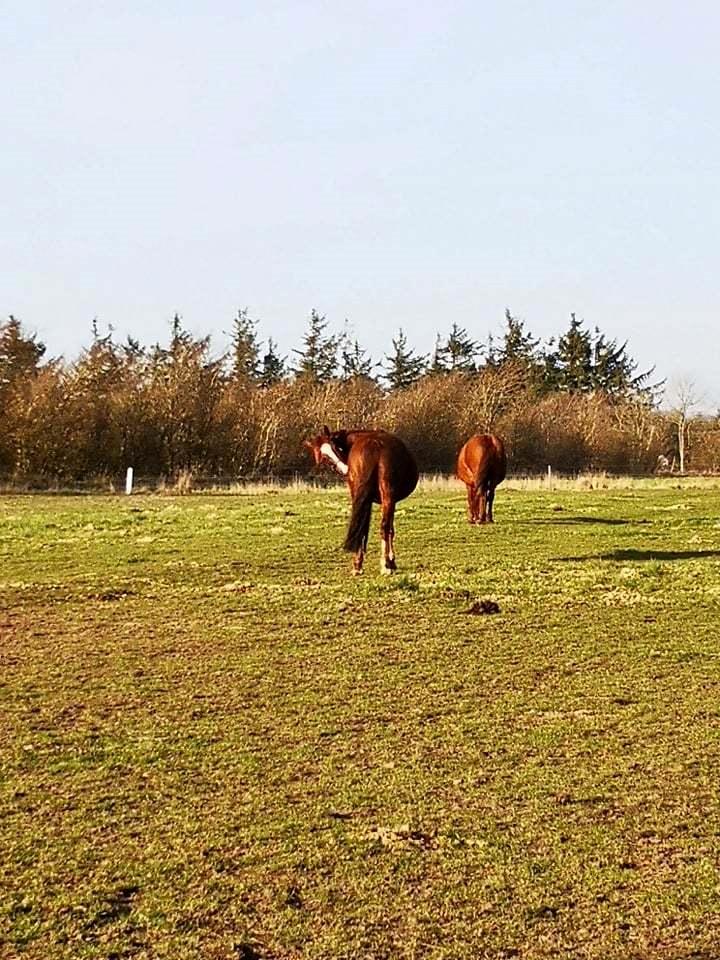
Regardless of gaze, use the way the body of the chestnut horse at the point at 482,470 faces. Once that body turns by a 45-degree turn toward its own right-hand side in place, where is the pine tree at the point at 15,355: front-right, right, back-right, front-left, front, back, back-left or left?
left

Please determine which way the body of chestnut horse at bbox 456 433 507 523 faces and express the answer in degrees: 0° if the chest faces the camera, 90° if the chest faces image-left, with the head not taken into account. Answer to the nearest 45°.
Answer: approximately 180°

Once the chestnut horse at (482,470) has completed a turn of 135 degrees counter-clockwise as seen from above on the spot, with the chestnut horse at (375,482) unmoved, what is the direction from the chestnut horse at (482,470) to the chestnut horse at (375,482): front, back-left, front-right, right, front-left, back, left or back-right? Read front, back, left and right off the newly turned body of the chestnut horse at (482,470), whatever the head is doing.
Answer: front-left
